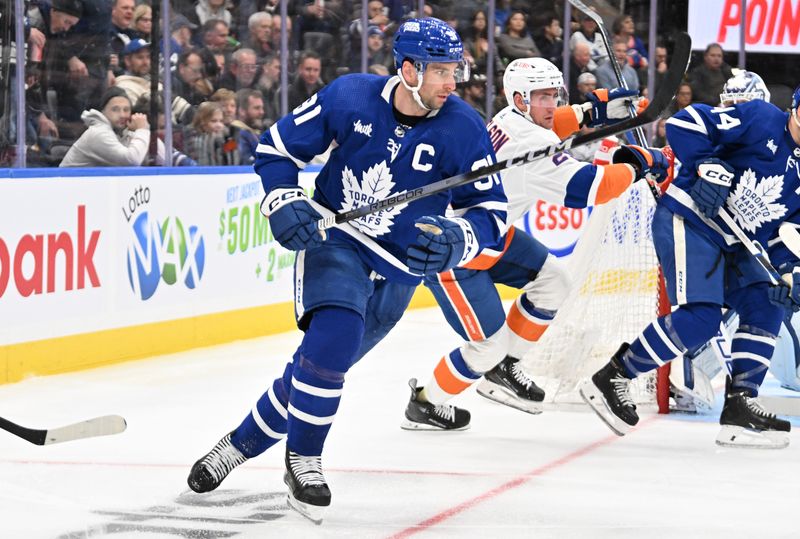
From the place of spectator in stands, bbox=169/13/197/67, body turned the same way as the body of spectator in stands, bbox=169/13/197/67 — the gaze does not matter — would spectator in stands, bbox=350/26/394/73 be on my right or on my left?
on my left

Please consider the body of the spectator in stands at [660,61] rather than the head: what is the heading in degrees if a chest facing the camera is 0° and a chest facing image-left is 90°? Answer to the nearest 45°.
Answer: approximately 0°

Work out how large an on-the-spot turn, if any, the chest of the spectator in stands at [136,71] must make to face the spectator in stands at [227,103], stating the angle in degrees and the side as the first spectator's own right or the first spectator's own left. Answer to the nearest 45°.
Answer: approximately 90° to the first spectator's own left

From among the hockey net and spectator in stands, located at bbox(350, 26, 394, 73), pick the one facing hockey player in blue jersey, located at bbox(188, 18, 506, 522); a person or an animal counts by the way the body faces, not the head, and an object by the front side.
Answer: the spectator in stands
